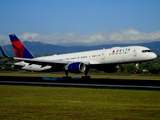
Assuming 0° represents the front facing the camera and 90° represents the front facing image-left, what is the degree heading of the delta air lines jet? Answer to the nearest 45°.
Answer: approximately 315°
